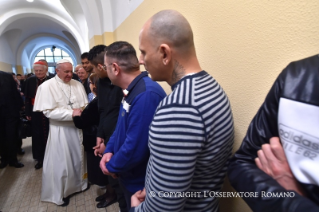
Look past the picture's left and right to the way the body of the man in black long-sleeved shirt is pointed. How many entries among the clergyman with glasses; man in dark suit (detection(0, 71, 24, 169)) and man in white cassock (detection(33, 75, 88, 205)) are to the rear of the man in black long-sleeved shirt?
0

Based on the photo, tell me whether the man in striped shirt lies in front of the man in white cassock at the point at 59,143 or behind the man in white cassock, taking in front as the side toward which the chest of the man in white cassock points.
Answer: in front

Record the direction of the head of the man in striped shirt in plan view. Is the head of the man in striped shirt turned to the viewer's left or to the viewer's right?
to the viewer's left

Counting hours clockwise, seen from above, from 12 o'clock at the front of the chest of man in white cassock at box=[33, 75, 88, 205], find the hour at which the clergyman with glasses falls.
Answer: The clergyman with glasses is roughly at 7 o'clock from the man in white cassock.

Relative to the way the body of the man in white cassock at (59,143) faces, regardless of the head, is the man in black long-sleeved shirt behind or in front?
in front

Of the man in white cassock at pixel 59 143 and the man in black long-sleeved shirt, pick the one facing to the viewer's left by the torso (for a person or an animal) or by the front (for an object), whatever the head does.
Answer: the man in black long-sleeved shirt

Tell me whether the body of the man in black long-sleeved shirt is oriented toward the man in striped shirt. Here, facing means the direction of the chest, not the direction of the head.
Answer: no

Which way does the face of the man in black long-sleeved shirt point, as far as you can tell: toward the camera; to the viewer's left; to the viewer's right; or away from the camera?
to the viewer's left

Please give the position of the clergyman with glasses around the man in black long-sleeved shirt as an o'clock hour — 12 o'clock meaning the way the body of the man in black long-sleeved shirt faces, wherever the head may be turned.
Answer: The clergyman with glasses is roughly at 2 o'clock from the man in black long-sleeved shirt.

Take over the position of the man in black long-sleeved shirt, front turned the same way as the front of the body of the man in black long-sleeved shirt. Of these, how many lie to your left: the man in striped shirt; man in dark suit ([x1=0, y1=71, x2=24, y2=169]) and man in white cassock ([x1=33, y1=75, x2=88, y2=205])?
1

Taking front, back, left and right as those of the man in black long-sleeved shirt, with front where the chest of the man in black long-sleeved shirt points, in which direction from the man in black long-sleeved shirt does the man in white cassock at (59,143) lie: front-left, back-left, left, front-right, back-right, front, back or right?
front-right

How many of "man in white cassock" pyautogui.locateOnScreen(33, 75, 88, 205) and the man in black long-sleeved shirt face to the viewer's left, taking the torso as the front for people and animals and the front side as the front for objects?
1

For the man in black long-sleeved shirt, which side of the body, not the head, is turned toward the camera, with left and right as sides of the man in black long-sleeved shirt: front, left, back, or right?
left

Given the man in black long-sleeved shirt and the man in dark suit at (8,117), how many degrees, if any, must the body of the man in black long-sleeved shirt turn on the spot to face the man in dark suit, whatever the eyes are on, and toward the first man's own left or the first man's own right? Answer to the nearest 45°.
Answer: approximately 45° to the first man's own right
